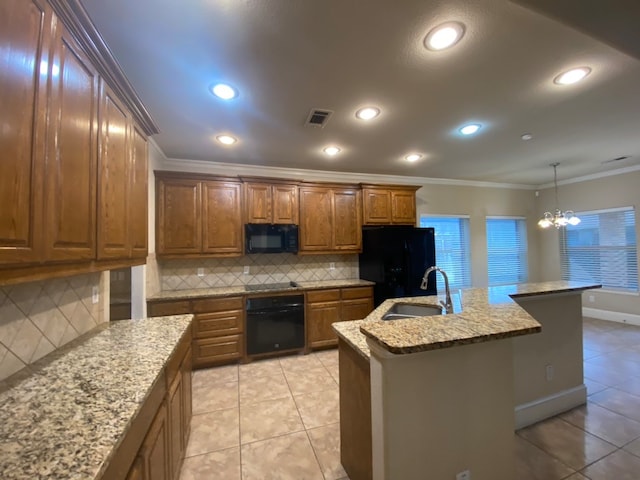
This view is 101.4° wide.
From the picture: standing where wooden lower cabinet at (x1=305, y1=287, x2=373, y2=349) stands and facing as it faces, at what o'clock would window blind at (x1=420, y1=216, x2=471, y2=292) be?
The window blind is roughly at 8 o'clock from the wooden lower cabinet.

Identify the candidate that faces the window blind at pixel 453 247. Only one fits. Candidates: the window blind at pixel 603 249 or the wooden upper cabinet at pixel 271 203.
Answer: the window blind at pixel 603 249

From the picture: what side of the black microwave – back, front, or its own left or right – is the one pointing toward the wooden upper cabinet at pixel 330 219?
left

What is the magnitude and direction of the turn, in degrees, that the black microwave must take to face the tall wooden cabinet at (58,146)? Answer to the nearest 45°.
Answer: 0° — it already faces it

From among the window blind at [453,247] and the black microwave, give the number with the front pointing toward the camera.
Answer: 2

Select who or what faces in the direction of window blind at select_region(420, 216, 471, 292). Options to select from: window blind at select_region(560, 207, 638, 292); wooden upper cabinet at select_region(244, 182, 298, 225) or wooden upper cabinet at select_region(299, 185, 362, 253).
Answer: window blind at select_region(560, 207, 638, 292)

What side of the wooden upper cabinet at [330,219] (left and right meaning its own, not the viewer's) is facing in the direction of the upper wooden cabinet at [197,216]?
right

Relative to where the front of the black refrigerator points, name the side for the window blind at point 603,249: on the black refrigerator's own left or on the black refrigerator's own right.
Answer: on the black refrigerator's own left

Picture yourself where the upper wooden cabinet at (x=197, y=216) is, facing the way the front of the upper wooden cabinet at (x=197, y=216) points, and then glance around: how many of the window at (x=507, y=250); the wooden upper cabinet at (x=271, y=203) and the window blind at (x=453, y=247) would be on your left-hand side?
3
